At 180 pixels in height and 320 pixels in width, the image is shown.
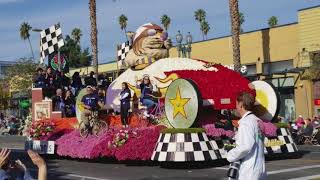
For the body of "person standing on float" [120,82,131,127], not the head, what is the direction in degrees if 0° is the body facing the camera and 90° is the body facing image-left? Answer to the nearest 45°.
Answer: approximately 45°

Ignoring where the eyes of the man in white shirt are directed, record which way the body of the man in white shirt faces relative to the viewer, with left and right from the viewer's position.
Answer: facing away from the viewer and to the left of the viewer

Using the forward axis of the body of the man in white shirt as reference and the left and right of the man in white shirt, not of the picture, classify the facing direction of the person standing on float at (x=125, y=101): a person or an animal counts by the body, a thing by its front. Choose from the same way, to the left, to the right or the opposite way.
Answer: to the left

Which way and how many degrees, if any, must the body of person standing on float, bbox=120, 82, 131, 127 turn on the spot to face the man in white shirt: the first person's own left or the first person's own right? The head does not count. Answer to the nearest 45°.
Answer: approximately 45° to the first person's own left

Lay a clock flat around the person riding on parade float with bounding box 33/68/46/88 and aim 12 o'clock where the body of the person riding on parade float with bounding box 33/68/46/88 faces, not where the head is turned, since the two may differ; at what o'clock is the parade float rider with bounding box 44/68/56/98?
the parade float rider with bounding box 44/68/56/98 is roughly at 10 o'clock from the person riding on parade float with bounding box 33/68/46/88.

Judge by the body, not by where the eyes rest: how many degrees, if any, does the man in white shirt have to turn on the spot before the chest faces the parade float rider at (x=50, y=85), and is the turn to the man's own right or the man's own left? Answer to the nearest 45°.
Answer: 0° — they already face them

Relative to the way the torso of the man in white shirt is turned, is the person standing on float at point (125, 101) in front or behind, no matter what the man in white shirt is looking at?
in front

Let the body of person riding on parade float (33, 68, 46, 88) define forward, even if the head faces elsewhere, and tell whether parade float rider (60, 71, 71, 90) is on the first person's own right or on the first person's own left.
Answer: on the first person's own left

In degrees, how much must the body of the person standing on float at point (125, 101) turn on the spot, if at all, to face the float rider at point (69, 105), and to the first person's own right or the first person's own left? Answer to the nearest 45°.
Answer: approximately 90° to the first person's own right

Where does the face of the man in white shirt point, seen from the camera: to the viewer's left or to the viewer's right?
to the viewer's left
